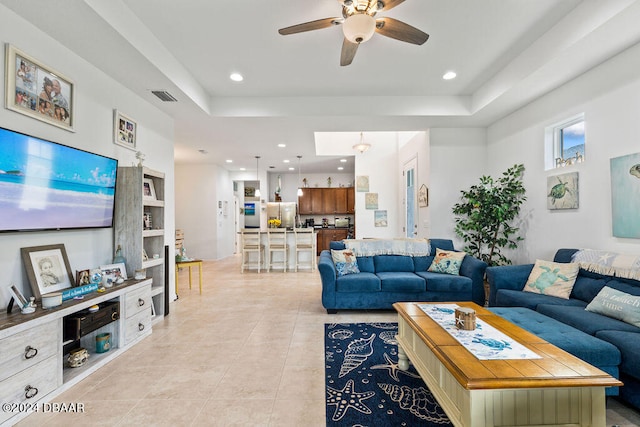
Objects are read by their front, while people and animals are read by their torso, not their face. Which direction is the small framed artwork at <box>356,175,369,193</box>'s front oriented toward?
toward the camera

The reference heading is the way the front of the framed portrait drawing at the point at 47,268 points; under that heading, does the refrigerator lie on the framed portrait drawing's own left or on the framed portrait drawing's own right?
on the framed portrait drawing's own left

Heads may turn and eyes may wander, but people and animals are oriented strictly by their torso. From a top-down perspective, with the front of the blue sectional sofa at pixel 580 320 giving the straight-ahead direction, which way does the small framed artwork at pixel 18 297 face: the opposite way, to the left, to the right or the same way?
the opposite way

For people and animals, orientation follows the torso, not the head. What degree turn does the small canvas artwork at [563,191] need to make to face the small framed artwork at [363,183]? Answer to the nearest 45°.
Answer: approximately 90° to its right

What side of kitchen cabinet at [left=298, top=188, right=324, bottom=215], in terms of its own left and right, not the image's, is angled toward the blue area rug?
front

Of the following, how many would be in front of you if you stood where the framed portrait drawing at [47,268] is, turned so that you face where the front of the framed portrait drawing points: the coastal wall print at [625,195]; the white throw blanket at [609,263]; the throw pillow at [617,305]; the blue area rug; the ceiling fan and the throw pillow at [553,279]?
6

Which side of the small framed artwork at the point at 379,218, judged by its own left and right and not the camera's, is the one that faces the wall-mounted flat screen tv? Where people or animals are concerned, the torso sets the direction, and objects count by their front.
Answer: front

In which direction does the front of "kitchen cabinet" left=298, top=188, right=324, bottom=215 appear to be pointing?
toward the camera

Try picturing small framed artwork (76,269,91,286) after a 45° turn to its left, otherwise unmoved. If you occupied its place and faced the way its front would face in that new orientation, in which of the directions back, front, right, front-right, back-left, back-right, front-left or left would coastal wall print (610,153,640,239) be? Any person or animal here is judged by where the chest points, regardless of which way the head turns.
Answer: front-right

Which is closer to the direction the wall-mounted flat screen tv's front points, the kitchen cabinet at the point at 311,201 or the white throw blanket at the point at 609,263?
the white throw blanket

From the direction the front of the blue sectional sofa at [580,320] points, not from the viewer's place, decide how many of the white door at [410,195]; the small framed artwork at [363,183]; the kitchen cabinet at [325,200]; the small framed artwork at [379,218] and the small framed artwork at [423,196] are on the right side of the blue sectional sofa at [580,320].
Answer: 5

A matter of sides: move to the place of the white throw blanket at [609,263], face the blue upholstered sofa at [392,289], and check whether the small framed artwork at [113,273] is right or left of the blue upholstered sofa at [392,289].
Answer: left

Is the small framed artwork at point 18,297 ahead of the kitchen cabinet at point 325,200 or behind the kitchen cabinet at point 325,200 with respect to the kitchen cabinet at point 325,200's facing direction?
ahead

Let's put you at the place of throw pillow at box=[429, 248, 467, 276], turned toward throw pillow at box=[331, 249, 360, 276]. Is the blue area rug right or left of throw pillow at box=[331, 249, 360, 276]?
left

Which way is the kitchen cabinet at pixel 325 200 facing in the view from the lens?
facing the viewer

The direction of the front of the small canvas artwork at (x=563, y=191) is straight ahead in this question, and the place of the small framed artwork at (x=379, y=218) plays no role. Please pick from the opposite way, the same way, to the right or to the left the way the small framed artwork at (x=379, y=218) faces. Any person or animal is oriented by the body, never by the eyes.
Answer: to the left

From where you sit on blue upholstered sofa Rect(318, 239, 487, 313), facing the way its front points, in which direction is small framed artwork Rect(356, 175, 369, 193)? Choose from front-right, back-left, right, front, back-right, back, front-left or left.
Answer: back

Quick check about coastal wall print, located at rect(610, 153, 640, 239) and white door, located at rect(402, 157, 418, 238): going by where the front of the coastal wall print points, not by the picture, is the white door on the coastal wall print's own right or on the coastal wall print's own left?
on the coastal wall print's own right
